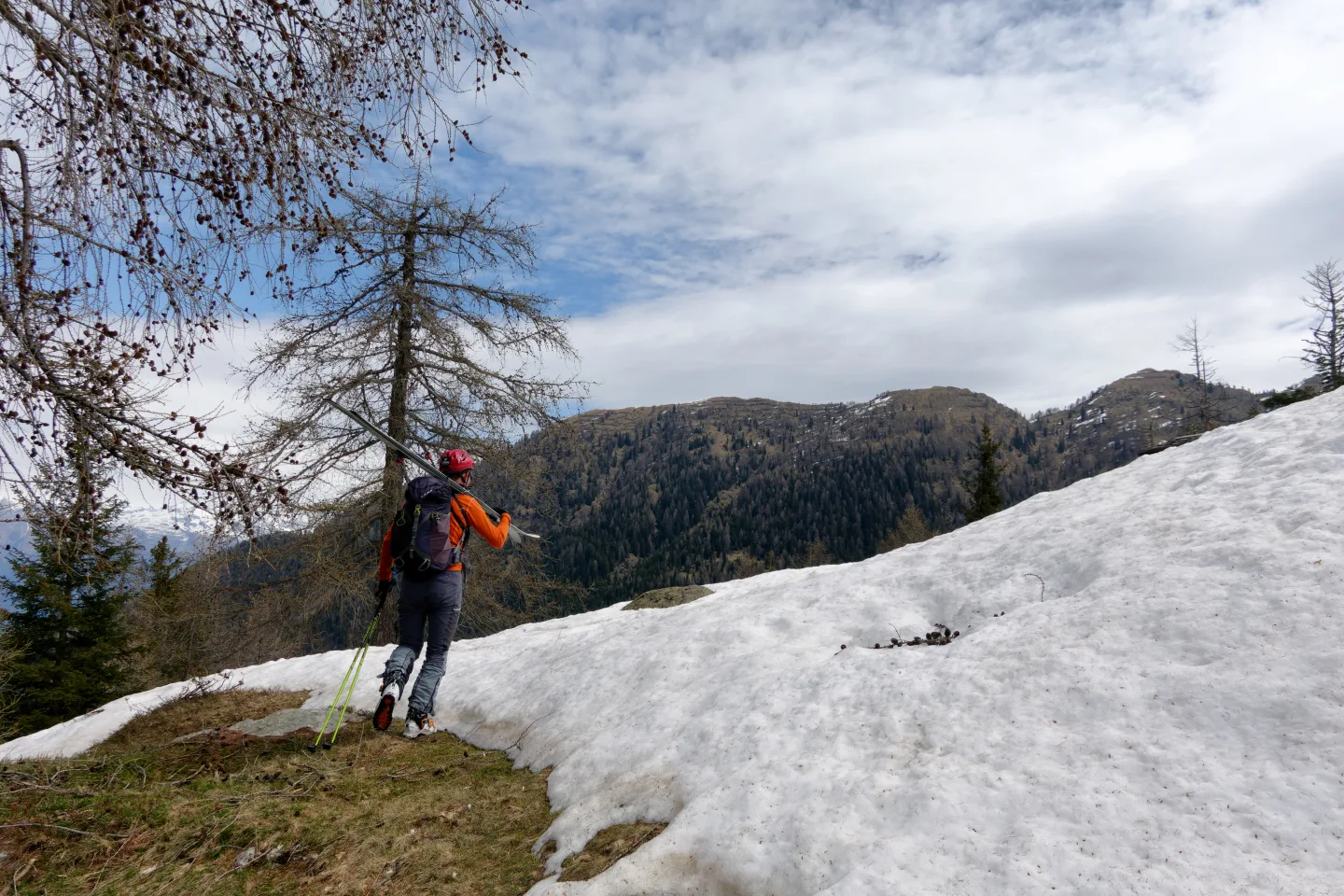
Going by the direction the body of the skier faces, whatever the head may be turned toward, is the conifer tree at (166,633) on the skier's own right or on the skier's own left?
on the skier's own left

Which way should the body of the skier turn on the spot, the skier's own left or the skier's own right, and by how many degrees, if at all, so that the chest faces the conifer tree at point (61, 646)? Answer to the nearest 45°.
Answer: approximately 90° to the skier's own left

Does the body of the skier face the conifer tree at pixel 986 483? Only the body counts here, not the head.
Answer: yes

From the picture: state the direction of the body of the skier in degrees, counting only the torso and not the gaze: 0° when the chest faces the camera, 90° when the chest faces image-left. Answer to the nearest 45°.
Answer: approximately 225°
